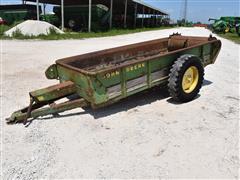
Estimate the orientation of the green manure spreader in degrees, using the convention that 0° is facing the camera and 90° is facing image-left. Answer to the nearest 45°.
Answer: approximately 45°

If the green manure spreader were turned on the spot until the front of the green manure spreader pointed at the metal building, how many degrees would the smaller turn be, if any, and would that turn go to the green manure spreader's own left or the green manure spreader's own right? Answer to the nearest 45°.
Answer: approximately 135° to the green manure spreader's own right

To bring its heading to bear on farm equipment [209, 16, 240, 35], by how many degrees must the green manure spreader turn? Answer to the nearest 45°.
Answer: approximately 180°
